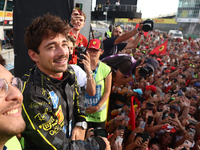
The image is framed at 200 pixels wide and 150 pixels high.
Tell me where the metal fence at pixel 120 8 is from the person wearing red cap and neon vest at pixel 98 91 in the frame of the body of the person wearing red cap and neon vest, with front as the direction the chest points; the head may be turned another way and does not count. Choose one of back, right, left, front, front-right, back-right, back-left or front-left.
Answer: back-right

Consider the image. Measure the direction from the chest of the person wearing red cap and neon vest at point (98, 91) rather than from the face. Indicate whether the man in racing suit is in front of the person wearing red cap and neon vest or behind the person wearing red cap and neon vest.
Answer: in front

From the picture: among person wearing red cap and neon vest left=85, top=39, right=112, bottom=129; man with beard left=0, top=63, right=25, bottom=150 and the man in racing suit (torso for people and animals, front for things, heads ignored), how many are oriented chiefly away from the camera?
0

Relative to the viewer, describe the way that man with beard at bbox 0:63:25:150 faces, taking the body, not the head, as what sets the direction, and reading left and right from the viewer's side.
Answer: facing the viewer and to the right of the viewer

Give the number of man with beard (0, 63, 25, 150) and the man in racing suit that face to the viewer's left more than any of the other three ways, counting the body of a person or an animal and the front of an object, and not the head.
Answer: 0

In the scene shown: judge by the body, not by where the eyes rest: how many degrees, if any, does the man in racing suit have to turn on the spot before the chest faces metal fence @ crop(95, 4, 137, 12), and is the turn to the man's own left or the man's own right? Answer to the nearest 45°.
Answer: approximately 135° to the man's own left

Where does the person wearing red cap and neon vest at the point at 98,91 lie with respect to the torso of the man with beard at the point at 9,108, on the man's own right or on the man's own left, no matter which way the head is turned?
on the man's own left

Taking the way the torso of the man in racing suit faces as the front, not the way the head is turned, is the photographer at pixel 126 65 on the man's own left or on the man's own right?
on the man's own left
